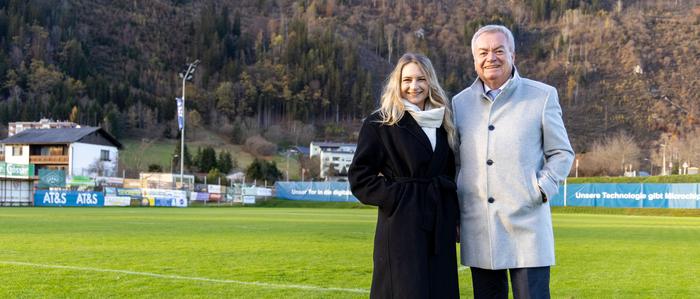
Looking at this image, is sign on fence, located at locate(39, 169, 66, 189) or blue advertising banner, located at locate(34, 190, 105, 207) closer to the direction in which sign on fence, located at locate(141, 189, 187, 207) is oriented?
the blue advertising banner

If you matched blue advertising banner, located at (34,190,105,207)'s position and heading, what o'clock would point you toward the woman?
The woman is roughly at 12 o'clock from the blue advertising banner.

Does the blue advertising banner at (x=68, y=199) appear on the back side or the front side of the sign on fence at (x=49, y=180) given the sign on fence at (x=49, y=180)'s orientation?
on the front side

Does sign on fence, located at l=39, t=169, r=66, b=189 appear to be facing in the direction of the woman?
yes

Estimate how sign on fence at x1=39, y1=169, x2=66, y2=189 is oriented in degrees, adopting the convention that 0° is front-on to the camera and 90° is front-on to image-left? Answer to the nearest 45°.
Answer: approximately 0°

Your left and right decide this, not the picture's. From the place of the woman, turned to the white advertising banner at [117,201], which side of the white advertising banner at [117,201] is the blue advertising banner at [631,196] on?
right

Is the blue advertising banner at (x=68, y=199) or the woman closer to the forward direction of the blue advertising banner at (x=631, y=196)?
the woman

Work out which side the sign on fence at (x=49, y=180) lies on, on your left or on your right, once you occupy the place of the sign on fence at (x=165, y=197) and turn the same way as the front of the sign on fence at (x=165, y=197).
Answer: on your right

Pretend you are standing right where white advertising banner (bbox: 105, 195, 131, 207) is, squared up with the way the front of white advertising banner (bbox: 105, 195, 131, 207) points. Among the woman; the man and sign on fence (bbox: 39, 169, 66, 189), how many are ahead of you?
2

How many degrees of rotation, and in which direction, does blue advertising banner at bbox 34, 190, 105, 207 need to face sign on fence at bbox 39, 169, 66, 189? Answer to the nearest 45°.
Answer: approximately 180°

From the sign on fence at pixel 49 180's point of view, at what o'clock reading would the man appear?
The man is roughly at 12 o'clock from the sign on fence.
